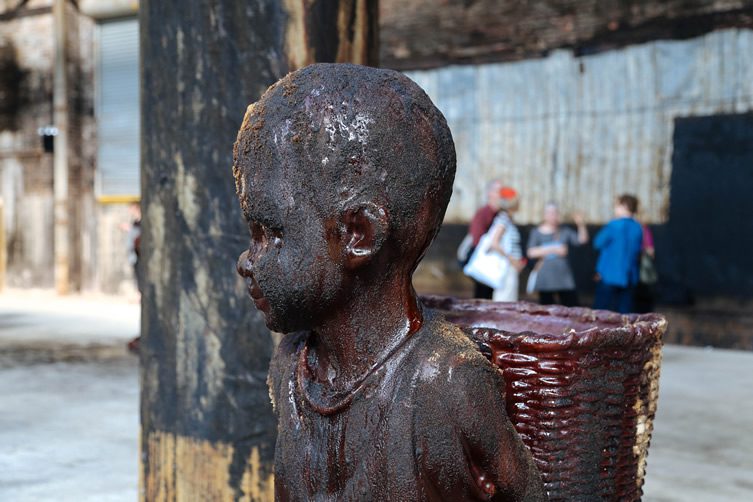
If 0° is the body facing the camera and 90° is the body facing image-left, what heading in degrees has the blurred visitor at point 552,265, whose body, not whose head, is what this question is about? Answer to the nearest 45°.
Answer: approximately 0°

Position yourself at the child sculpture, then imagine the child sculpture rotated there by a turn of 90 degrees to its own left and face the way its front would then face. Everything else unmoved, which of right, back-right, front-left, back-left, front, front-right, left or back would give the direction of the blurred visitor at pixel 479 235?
back-left

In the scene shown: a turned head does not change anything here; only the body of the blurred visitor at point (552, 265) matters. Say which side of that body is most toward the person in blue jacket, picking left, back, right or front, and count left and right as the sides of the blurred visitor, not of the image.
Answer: left

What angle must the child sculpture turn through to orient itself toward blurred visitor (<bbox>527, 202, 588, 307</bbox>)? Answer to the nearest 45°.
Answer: approximately 135° to its right

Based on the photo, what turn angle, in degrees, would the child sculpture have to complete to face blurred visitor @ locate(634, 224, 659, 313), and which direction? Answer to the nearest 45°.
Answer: approximately 135° to its right

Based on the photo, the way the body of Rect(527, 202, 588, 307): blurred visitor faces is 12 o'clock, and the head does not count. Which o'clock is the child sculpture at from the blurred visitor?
The child sculpture is roughly at 12 o'clock from the blurred visitor.

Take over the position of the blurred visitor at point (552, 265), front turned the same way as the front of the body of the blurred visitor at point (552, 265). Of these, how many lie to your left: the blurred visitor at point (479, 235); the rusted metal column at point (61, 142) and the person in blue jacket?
1

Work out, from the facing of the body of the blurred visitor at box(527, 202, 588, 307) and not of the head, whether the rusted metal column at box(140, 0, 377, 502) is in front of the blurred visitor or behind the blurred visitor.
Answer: in front

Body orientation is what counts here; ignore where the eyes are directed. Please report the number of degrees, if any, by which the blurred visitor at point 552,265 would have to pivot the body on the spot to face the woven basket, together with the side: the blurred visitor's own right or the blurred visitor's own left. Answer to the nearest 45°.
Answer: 0° — they already face it

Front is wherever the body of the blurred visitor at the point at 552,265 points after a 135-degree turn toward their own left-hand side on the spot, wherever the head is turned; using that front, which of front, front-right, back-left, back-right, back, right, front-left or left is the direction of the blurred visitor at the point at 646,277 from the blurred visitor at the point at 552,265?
front

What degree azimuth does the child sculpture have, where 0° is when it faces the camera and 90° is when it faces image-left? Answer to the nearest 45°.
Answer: approximately 45°
